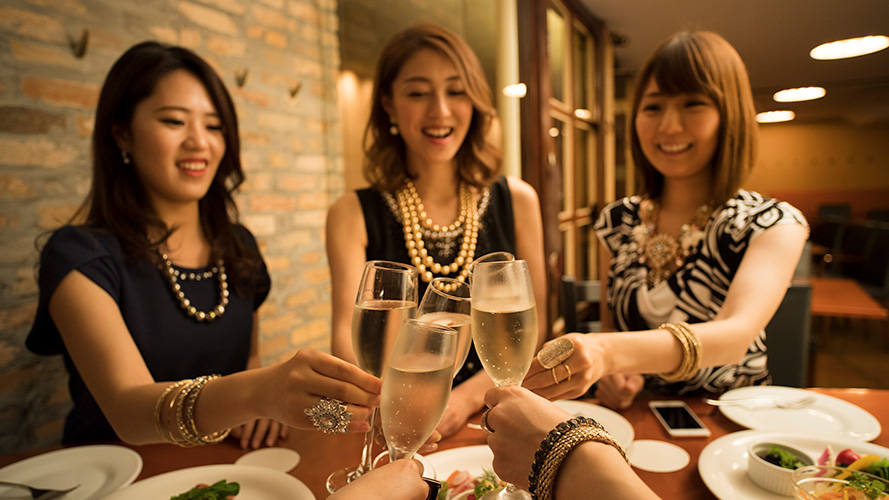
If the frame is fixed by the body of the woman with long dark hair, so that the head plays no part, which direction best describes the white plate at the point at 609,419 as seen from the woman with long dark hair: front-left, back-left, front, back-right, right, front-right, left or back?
front

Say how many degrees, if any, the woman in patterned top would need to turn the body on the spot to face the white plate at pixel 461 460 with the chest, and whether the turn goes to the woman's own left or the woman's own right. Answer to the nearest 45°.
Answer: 0° — they already face it

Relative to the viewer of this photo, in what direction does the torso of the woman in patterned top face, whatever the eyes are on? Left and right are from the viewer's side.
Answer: facing the viewer and to the left of the viewer

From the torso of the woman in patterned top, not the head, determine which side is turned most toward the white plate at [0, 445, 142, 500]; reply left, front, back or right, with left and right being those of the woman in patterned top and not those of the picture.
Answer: front

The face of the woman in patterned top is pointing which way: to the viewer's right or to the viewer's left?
to the viewer's left

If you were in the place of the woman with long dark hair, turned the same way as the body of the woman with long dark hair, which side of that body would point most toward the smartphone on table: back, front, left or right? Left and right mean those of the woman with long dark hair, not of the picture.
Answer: front

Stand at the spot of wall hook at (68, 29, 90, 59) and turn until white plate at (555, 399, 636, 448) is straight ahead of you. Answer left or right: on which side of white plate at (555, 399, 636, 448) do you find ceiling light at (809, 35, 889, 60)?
left

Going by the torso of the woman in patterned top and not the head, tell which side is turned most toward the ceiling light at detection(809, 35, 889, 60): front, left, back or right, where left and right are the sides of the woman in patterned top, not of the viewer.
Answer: back

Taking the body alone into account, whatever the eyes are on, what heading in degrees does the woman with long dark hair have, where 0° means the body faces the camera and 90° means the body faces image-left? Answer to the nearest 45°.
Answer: approximately 315°

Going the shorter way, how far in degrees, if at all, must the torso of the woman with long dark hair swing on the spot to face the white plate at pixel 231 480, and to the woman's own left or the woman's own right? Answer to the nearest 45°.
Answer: approximately 45° to the woman's own right

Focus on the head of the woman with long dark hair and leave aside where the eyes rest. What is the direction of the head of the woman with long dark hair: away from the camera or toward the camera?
toward the camera

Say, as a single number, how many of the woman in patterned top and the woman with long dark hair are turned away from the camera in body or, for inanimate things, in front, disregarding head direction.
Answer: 0
